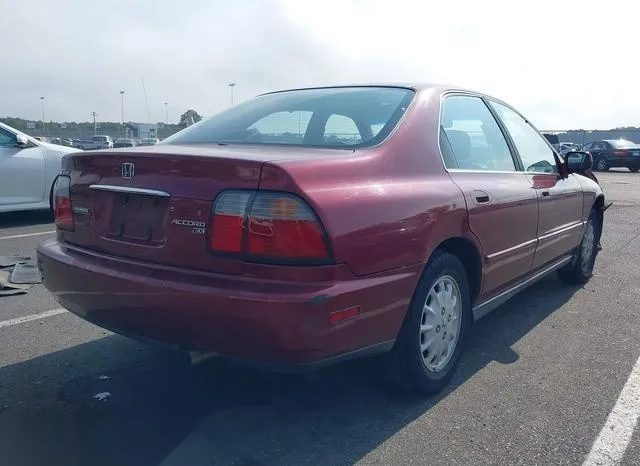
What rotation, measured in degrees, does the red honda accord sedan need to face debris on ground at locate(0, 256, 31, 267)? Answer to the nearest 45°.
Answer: approximately 90° to its left

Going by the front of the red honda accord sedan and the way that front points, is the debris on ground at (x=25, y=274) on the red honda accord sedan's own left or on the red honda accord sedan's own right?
on the red honda accord sedan's own left

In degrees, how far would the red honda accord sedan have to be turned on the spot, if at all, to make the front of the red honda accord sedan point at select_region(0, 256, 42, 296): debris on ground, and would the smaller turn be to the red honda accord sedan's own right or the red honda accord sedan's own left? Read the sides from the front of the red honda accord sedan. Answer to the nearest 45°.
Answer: approximately 90° to the red honda accord sedan's own left

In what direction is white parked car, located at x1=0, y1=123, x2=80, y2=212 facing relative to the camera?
to the viewer's right

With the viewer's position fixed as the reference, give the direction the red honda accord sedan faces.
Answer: facing away from the viewer and to the right of the viewer

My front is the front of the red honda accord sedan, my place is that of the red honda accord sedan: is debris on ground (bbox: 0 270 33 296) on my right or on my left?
on my left

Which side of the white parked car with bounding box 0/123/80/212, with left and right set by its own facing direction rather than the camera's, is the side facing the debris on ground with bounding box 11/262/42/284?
right

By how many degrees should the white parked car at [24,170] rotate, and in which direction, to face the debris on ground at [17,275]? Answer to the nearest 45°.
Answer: approximately 90° to its right
